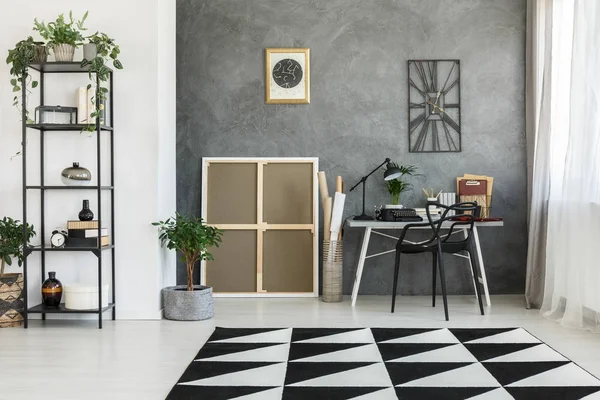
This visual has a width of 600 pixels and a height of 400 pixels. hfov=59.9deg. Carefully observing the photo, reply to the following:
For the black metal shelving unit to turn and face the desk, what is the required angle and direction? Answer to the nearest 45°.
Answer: approximately 90° to its left

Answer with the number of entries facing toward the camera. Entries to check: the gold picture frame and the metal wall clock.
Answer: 2

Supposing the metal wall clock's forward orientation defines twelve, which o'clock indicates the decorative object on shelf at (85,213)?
The decorative object on shelf is roughly at 2 o'clock from the metal wall clock.

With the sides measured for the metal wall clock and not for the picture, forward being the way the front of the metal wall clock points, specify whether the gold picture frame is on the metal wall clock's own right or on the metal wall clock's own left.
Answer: on the metal wall clock's own right

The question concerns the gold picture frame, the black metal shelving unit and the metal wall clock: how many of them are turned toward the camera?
3

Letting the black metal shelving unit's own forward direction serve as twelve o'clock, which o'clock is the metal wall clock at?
The metal wall clock is roughly at 9 o'clock from the black metal shelving unit.

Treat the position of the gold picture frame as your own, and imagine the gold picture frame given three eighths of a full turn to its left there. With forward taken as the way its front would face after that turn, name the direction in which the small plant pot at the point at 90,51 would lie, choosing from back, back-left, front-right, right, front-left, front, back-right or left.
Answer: back

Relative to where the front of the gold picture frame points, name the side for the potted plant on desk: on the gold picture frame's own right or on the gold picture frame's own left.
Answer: on the gold picture frame's own left

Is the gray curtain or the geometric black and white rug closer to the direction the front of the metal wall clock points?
the geometric black and white rug
